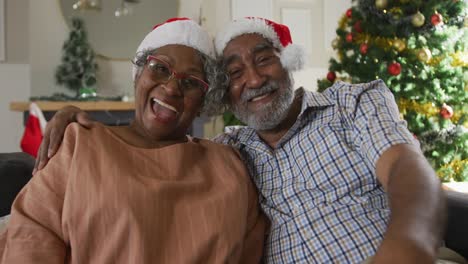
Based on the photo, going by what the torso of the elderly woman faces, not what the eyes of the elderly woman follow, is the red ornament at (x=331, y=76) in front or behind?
behind

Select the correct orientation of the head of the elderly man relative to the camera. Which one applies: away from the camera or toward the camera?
toward the camera

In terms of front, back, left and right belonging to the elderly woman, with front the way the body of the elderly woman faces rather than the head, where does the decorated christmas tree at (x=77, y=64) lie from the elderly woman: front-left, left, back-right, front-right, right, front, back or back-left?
back

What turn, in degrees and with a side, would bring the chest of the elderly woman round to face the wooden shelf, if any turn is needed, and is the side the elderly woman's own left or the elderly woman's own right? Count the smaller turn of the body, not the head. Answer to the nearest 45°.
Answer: approximately 180°

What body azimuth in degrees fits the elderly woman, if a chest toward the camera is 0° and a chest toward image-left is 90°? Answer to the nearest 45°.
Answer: approximately 0°

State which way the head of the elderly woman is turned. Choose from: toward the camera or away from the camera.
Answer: toward the camera
